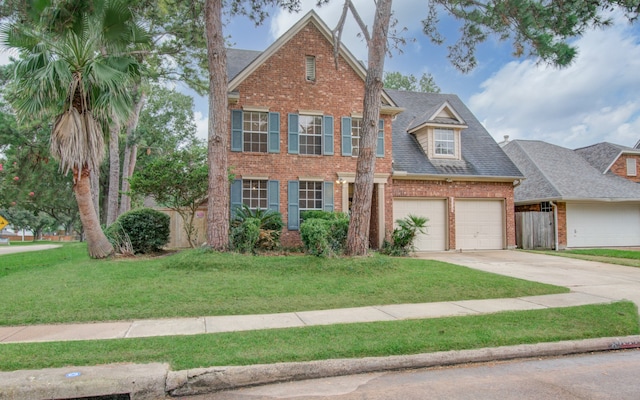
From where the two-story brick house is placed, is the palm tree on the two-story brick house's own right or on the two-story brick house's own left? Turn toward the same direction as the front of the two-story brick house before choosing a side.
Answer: on the two-story brick house's own right

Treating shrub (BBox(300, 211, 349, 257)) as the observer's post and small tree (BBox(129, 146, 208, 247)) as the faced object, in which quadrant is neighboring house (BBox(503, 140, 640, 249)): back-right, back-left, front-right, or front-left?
back-right

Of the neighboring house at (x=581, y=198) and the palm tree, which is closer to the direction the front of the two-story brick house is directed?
the palm tree

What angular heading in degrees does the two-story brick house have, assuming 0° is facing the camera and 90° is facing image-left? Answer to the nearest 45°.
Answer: approximately 0°

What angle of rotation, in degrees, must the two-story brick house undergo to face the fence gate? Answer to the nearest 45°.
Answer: approximately 135° to its left

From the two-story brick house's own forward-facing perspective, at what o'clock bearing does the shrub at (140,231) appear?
The shrub is roughly at 2 o'clock from the two-story brick house.

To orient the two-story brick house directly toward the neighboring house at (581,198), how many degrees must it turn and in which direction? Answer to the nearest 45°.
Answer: approximately 135° to its left

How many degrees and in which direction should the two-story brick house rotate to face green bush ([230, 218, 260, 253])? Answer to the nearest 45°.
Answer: approximately 45° to its right

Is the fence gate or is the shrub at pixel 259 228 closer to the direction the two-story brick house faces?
the shrub

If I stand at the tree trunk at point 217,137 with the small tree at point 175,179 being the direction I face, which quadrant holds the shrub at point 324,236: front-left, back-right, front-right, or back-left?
back-right

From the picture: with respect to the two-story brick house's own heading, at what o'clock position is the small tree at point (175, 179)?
The small tree is roughly at 2 o'clock from the two-story brick house.

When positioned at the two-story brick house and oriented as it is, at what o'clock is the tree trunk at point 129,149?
The tree trunk is roughly at 4 o'clock from the two-story brick house.
